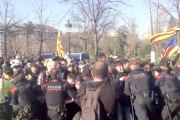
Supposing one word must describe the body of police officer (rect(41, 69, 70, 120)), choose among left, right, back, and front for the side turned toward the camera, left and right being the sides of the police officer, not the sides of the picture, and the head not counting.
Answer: back

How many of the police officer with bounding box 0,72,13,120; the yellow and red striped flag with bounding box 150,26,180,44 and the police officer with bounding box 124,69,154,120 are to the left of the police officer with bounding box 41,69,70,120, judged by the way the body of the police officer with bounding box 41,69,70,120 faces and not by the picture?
1

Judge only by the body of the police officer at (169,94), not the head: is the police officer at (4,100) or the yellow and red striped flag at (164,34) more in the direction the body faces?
the yellow and red striped flag

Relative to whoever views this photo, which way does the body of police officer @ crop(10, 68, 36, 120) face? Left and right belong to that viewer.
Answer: facing away from the viewer and to the left of the viewer

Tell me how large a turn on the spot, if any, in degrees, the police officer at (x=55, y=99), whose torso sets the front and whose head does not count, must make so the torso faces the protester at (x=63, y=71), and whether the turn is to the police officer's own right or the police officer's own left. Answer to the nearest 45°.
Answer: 0° — they already face them

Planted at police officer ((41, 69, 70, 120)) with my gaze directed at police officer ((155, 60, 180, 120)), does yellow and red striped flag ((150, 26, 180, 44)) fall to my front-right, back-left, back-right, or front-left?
front-left

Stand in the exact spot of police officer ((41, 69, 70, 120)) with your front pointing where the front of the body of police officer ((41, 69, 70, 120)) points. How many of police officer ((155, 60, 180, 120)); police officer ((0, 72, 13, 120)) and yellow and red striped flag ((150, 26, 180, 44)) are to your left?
1

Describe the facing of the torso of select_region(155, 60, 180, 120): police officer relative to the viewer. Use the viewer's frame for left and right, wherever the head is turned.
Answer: facing away from the viewer and to the left of the viewer

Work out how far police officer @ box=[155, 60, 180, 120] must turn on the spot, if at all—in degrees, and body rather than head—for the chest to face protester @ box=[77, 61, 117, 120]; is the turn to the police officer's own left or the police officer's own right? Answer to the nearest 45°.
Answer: approximately 135° to the police officer's own left

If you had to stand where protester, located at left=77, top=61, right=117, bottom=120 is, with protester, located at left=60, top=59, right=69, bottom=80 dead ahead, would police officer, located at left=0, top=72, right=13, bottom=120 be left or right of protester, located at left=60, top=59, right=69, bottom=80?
left

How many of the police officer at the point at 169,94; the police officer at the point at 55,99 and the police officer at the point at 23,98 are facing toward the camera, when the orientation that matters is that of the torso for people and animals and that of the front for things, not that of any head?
0

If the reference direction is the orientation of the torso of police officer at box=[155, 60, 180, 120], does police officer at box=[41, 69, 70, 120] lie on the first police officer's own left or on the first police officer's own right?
on the first police officer's own left

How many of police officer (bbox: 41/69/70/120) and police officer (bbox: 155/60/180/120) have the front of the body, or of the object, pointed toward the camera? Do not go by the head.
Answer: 0

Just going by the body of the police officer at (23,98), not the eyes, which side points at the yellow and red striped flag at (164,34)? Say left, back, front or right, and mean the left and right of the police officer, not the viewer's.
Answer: right
